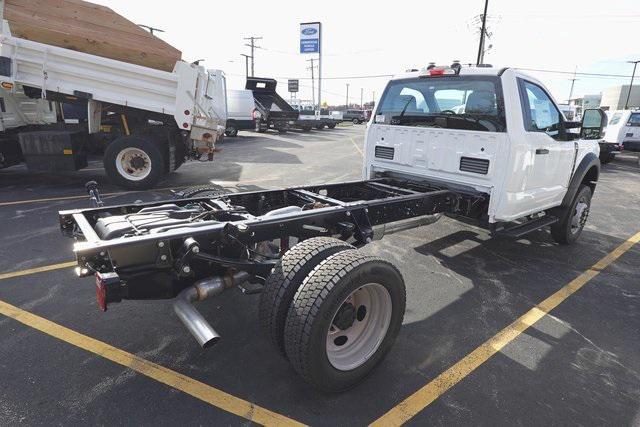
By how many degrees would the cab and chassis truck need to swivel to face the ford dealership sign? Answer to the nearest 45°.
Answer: approximately 45° to its left

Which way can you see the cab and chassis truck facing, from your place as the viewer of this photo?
facing away from the viewer and to the right of the viewer

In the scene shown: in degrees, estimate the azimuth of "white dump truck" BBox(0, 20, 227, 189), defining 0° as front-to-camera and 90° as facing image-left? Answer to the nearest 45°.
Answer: approximately 90°

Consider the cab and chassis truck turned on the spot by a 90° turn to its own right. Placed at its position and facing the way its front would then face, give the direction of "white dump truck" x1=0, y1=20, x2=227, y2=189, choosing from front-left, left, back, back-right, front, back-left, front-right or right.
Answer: back
